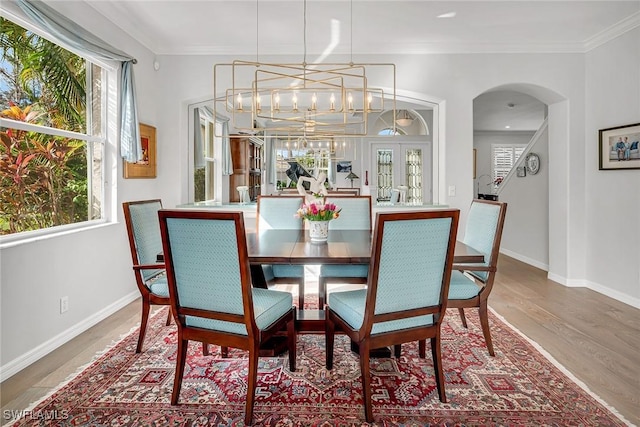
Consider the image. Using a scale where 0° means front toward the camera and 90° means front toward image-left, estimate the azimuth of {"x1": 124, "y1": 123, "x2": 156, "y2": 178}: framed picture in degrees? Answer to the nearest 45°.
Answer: approximately 315°

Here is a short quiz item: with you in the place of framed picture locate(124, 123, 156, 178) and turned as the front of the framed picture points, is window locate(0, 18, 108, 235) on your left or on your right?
on your right

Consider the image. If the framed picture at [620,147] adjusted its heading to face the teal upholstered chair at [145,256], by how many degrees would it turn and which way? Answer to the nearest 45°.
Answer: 0° — it already faces it

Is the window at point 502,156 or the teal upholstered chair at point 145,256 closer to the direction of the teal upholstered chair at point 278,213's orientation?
the teal upholstered chair

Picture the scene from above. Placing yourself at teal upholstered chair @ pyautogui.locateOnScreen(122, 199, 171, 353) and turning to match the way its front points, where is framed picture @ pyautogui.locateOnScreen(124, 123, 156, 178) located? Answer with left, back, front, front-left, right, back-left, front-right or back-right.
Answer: back-left

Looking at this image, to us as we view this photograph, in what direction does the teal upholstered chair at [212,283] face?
facing away from the viewer and to the right of the viewer

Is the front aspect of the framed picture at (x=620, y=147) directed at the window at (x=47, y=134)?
yes

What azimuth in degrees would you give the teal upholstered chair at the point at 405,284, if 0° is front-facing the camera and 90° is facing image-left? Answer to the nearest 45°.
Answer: approximately 135°

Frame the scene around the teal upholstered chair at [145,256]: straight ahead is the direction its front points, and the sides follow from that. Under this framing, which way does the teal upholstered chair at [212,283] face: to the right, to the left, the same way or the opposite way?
to the left
